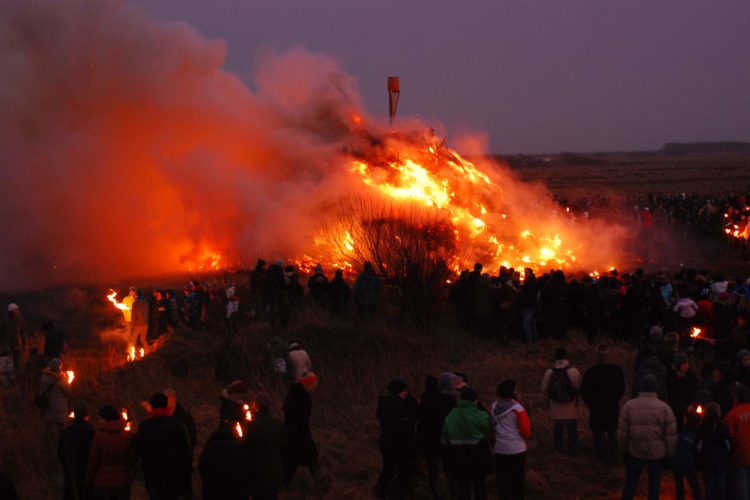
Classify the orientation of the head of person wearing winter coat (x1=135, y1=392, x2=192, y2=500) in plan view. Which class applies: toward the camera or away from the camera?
away from the camera

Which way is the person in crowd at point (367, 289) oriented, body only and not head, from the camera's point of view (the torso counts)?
away from the camera

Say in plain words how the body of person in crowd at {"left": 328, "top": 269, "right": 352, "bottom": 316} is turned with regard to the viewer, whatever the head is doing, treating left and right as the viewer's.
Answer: facing away from the viewer

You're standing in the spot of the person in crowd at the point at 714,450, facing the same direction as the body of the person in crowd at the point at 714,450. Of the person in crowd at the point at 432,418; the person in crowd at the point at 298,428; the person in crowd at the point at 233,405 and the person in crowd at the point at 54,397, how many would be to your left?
4

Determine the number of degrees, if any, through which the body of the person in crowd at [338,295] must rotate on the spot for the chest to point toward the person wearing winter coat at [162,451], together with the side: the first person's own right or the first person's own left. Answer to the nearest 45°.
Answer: approximately 180°

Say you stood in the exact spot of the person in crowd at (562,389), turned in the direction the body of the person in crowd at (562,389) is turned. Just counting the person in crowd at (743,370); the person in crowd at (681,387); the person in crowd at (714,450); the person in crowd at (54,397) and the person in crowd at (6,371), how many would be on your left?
2

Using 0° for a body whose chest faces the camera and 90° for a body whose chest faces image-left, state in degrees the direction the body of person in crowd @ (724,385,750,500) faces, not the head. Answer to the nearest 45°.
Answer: approximately 180°

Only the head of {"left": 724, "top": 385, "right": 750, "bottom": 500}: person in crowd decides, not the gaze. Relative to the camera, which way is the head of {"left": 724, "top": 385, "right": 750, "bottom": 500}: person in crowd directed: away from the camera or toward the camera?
away from the camera

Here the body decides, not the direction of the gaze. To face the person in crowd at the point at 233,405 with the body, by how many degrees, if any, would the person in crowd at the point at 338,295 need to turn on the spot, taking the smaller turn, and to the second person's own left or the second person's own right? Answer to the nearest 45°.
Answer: approximately 180°

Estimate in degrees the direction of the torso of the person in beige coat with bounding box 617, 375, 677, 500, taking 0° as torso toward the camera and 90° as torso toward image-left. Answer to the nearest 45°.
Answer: approximately 180°

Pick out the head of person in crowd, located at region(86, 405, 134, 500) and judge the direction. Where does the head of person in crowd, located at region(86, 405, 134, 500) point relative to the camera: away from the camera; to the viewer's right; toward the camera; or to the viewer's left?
away from the camera

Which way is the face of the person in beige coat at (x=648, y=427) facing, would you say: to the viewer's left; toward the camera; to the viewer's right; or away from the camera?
away from the camera

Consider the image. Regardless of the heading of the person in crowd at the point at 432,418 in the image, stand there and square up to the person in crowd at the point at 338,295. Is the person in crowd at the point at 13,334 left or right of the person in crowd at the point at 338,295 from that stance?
left

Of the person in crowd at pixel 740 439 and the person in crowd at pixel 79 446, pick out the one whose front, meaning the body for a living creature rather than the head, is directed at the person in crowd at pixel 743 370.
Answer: the person in crowd at pixel 740 439
